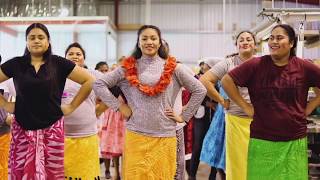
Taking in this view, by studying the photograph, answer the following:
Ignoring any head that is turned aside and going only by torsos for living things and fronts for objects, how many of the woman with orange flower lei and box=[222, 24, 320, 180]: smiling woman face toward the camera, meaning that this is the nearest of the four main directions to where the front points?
2

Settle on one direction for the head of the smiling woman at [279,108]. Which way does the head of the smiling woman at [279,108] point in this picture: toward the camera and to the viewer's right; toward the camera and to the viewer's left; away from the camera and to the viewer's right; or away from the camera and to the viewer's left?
toward the camera and to the viewer's left

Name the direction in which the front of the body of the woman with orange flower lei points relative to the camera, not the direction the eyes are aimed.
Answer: toward the camera

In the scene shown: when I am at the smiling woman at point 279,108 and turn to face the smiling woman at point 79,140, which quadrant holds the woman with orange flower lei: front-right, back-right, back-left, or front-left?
front-left

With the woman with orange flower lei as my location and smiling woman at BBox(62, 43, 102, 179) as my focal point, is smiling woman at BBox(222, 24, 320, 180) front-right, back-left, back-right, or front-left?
back-right

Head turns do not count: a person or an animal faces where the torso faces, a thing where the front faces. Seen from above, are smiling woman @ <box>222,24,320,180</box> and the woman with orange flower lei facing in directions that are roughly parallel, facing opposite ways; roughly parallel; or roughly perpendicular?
roughly parallel

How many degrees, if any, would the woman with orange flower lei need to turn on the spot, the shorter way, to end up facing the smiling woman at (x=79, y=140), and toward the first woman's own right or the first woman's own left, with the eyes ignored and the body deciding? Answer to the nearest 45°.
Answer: approximately 135° to the first woman's own right
